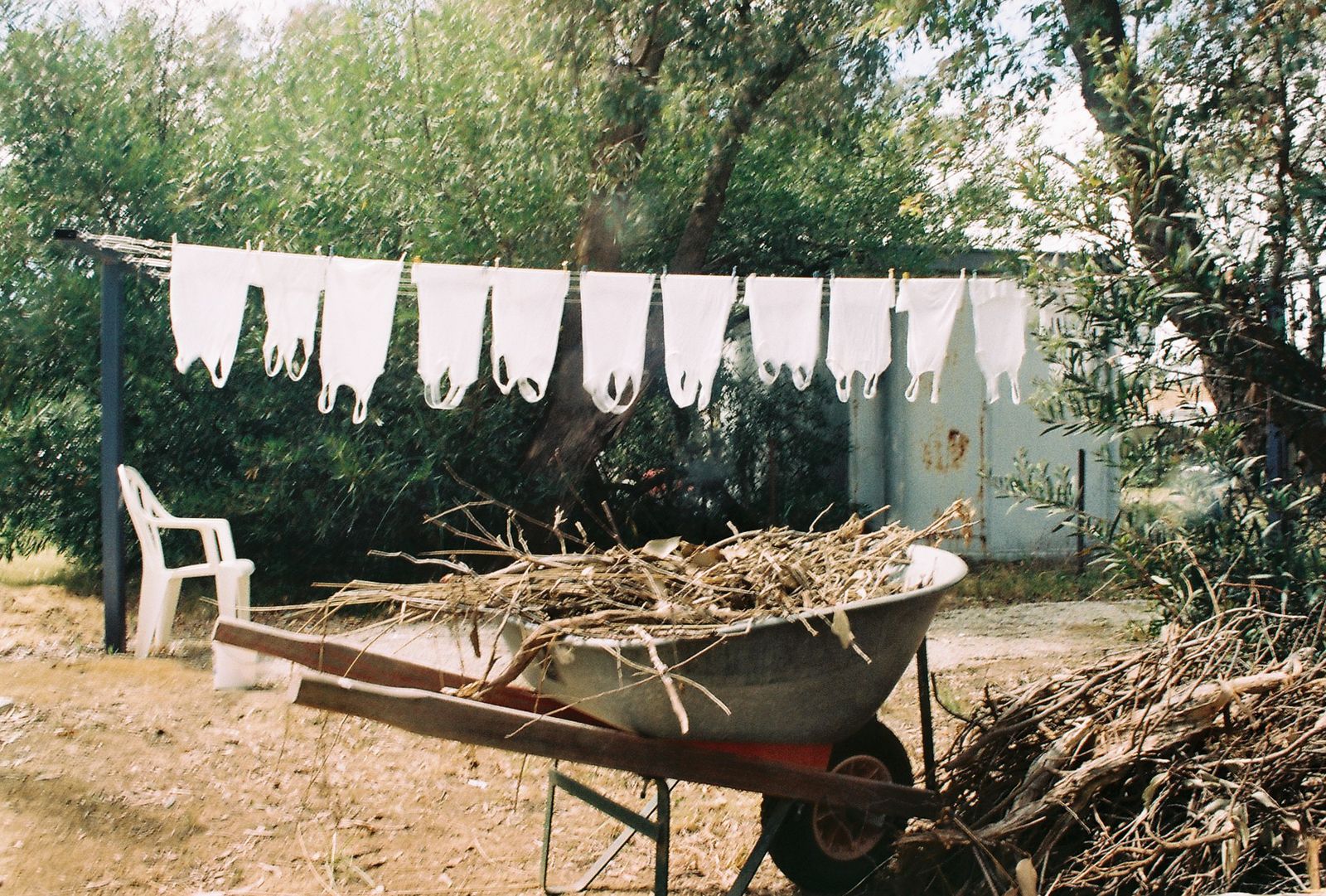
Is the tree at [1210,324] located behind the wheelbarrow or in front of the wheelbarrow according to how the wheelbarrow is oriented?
in front

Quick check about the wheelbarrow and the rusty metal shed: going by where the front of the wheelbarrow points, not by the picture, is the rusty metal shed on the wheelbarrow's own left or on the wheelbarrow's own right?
on the wheelbarrow's own left

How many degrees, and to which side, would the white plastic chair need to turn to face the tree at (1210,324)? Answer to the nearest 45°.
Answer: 0° — it already faces it

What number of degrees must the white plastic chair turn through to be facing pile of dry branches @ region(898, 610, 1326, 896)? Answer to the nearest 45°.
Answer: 0° — it already faces it

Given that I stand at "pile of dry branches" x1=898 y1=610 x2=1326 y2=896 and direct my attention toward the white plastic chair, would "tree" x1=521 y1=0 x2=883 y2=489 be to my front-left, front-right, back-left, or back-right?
front-right

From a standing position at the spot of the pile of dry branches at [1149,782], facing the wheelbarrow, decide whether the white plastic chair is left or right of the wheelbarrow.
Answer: right

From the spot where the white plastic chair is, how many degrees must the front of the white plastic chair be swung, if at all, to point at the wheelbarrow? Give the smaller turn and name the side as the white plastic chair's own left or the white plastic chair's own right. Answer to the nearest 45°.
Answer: approximately 45° to the white plastic chair's own right

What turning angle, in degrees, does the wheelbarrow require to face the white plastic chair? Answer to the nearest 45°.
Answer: approximately 135° to its left

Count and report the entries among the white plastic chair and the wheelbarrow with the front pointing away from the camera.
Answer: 0

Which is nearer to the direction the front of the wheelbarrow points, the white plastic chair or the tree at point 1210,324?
the tree

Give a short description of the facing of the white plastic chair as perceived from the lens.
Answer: facing the viewer and to the right of the viewer

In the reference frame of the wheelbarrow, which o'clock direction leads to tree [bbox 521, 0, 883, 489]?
The tree is roughly at 9 o'clock from the wheelbarrow.

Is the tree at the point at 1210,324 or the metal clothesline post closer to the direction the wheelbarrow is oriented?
the tree

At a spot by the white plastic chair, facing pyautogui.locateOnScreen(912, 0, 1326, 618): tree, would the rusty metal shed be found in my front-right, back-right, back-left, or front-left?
front-left

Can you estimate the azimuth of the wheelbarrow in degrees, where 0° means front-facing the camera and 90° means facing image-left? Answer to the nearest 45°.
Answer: approximately 270°

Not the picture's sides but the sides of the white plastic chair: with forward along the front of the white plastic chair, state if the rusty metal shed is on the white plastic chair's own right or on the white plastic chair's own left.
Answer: on the white plastic chair's own left

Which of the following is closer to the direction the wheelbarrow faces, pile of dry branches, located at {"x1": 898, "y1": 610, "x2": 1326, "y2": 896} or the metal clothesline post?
the pile of dry branches

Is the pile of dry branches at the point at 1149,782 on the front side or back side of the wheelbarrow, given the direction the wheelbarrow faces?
on the front side
